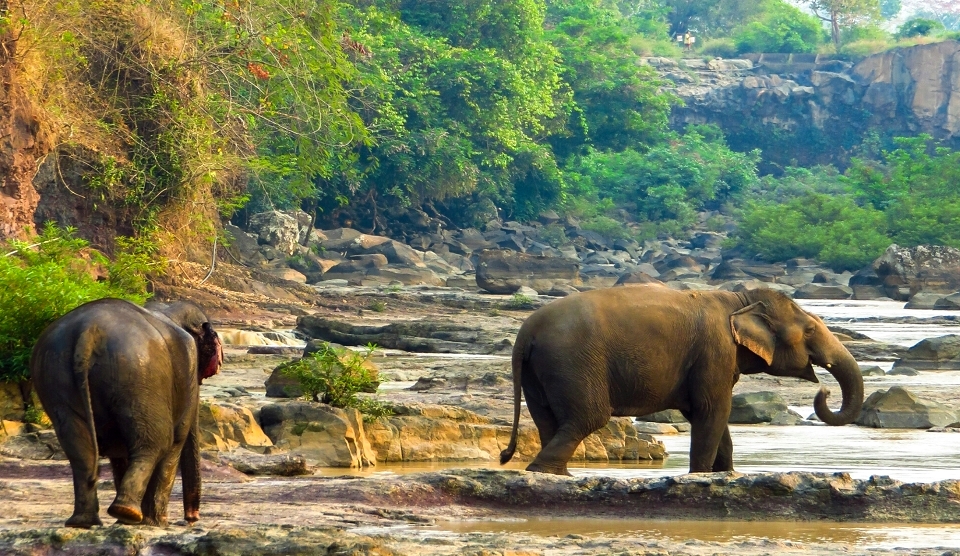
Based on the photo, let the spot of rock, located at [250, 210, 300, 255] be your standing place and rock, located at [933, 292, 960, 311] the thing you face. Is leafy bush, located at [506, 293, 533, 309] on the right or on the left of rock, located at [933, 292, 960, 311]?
right

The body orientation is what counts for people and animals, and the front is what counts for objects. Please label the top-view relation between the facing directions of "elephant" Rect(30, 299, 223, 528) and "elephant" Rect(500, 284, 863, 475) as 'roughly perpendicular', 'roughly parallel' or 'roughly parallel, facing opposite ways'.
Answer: roughly perpendicular

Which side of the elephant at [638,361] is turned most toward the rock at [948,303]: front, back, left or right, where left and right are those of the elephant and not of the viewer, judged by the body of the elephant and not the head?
left

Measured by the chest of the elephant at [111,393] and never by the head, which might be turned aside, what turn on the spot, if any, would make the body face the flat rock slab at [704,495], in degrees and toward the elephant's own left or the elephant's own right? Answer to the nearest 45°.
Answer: approximately 45° to the elephant's own right

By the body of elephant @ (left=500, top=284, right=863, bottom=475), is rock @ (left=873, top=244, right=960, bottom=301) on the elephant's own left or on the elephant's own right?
on the elephant's own left

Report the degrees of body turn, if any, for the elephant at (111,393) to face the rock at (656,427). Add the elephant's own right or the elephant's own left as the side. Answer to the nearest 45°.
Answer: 0° — it already faces it

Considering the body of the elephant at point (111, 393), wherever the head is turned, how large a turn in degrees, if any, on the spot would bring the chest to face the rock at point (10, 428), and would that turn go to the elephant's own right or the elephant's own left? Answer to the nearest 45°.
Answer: approximately 45° to the elephant's own left

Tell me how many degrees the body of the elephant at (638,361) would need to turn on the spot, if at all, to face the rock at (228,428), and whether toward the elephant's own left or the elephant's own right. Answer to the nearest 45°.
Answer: approximately 180°

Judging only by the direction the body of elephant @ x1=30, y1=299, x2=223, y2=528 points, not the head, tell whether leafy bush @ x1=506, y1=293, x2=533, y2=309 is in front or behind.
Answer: in front

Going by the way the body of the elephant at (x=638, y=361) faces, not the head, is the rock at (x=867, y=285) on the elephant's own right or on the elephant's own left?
on the elephant's own left

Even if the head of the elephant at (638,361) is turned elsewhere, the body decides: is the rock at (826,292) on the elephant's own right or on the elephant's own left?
on the elephant's own left

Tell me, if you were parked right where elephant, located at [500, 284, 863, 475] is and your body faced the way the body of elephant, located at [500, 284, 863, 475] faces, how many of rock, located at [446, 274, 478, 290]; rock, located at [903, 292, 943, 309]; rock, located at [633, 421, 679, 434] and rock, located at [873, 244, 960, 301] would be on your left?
4

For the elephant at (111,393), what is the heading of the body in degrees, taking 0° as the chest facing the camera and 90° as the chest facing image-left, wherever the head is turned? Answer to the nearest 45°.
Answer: approximately 225°

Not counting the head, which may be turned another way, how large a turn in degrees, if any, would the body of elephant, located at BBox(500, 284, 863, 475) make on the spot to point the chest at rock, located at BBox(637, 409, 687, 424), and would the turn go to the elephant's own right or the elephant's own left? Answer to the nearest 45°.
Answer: approximately 90° to the elephant's own left

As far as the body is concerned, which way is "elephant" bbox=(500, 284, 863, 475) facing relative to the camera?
to the viewer's right
